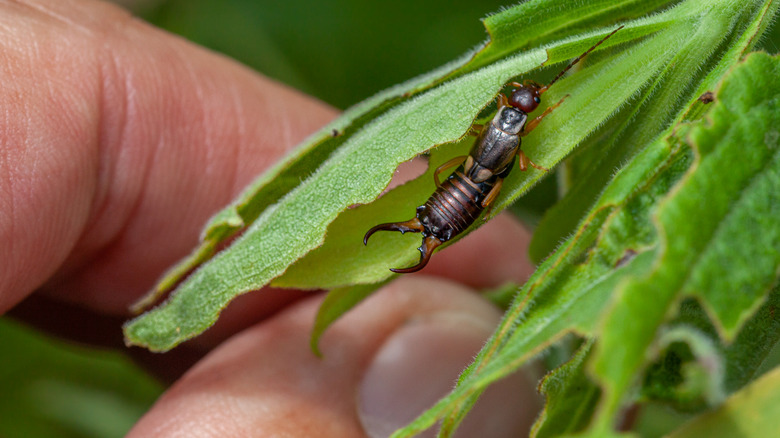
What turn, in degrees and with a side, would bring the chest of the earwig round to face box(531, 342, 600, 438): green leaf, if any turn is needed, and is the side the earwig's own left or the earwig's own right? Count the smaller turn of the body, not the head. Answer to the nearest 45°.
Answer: approximately 90° to the earwig's own right

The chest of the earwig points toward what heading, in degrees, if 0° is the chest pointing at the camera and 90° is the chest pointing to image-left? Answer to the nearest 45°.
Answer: approximately 225°

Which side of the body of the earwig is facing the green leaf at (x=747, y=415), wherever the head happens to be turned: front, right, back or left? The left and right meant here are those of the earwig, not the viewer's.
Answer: right

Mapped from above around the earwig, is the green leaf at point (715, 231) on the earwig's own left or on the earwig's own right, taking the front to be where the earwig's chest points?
on the earwig's own right
